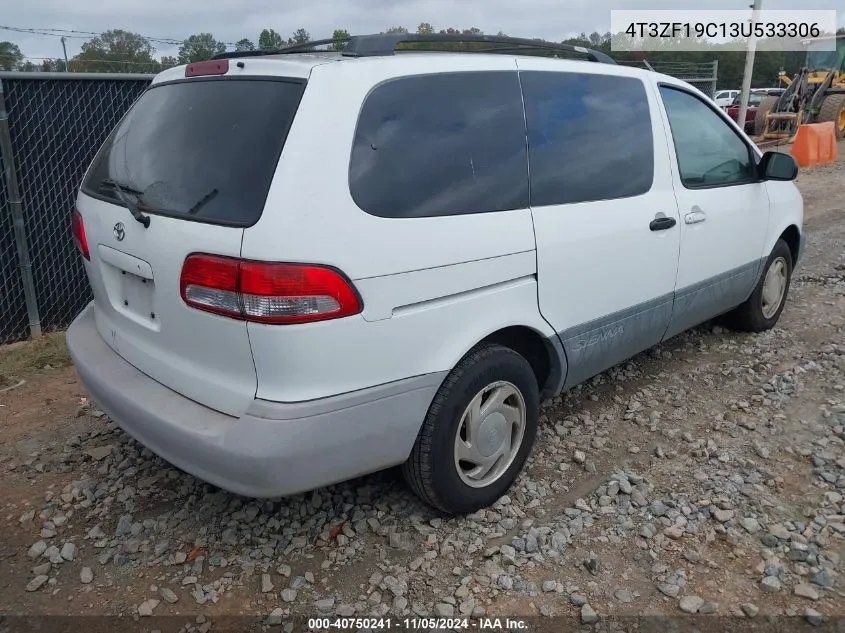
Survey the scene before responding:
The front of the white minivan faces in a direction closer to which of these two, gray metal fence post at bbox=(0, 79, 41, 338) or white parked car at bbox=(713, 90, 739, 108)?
the white parked car

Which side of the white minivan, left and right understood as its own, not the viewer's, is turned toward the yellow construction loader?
front

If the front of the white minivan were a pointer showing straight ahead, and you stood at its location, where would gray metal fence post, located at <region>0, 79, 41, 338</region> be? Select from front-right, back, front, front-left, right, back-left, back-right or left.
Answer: left

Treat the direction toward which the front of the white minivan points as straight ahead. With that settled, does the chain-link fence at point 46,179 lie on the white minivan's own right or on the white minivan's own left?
on the white minivan's own left

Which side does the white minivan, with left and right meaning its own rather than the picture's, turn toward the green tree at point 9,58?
left

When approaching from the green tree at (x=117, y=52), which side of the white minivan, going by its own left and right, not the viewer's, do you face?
left

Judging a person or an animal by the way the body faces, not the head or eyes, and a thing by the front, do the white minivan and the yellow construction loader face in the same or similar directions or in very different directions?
very different directions

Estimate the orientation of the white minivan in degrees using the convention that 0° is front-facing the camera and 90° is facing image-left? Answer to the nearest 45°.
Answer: approximately 225°

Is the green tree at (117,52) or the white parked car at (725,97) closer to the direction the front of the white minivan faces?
the white parked car

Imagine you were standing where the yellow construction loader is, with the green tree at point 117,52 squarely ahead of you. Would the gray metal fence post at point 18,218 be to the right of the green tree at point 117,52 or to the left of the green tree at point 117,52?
left

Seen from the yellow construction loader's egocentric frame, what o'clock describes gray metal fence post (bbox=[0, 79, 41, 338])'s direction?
The gray metal fence post is roughly at 11 o'clock from the yellow construction loader.

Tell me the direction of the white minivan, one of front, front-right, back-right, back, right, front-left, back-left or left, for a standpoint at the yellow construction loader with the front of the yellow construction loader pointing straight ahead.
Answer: front-left

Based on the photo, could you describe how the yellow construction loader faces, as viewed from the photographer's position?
facing the viewer and to the left of the viewer
